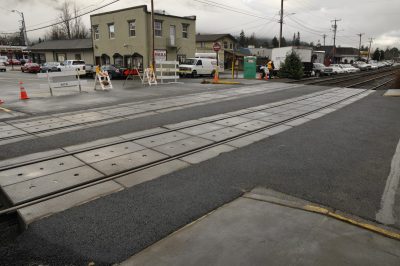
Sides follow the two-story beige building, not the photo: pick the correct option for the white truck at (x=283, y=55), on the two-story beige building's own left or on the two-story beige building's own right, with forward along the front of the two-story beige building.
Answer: on the two-story beige building's own left

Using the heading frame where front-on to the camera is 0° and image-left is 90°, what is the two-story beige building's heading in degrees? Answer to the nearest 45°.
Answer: approximately 45°

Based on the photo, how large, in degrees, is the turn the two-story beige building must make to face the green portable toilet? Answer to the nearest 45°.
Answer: approximately 90° to its left

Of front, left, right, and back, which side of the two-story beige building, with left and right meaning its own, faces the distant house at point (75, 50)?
right

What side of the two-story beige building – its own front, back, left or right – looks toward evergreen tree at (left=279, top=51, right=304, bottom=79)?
left

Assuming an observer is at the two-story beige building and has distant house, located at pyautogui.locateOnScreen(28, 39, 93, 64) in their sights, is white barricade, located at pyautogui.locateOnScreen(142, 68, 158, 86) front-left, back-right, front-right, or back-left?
back-left

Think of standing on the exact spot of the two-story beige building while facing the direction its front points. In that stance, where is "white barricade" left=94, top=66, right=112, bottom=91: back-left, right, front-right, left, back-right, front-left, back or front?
front-left

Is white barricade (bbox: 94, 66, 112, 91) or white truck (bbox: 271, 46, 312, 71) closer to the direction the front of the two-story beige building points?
the white barricade

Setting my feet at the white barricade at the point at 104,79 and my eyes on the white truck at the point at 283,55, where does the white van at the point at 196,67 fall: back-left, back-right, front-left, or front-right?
front-left

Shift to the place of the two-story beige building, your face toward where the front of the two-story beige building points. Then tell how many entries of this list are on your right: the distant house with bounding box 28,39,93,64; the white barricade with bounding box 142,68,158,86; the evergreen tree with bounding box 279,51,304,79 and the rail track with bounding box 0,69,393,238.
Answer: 1

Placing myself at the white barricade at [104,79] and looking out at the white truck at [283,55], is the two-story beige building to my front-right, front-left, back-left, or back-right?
front-left

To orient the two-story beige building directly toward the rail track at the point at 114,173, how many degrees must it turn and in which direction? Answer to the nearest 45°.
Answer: approximately 45° to its left

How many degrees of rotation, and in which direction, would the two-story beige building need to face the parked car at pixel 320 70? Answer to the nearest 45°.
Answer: approximately 135° to its left

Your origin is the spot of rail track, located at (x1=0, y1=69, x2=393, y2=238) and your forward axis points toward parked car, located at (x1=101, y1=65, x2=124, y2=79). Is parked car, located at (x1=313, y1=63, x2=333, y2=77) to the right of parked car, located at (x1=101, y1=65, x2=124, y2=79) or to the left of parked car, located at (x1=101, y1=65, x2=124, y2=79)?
right

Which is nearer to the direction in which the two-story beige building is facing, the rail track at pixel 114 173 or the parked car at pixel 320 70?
the rail track
